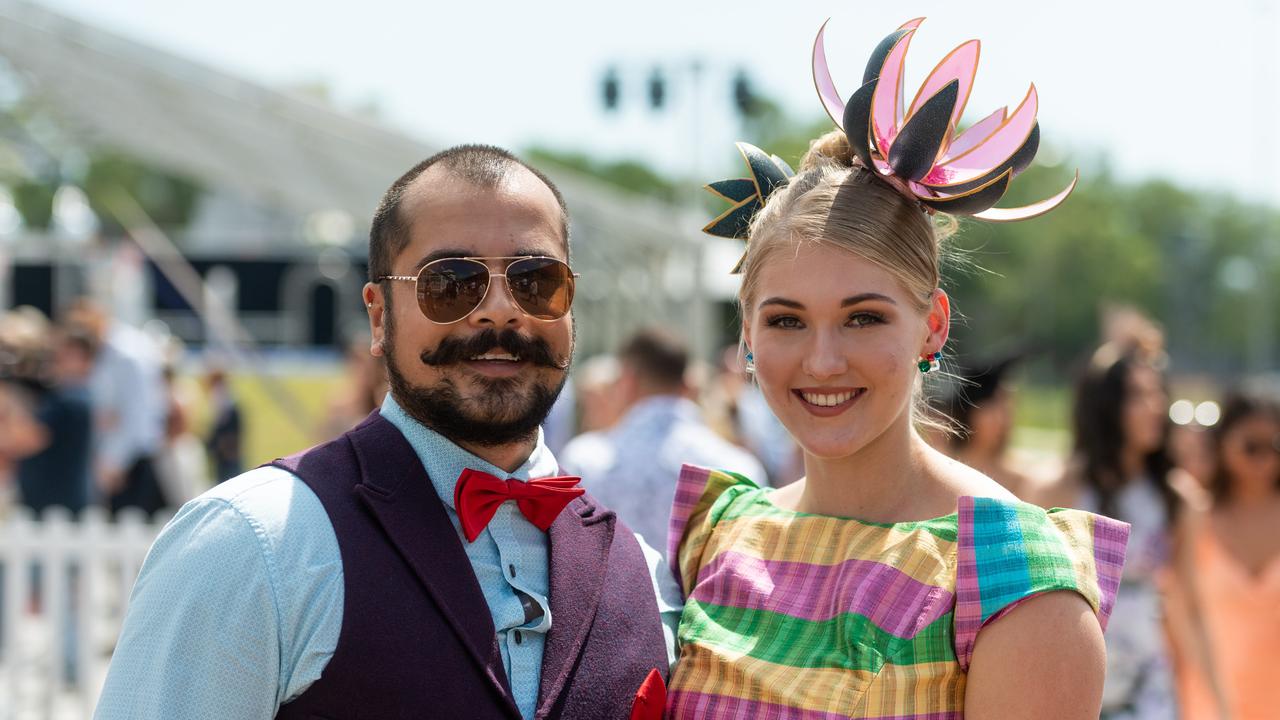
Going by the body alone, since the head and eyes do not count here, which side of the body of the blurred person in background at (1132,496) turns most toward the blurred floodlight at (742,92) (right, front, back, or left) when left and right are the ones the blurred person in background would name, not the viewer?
back

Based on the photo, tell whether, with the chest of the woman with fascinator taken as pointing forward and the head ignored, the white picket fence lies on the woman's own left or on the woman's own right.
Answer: on the woman's own right

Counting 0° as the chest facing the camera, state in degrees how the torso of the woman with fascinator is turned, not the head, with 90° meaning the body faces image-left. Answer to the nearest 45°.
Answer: approximately 45°

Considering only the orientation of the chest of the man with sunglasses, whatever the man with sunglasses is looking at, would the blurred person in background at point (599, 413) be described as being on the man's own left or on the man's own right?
on the man's own left

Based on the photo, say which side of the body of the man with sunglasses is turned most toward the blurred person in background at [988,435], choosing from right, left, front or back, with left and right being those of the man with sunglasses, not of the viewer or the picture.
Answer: left

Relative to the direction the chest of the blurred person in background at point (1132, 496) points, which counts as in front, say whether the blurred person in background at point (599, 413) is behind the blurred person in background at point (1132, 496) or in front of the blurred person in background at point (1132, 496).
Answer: behind

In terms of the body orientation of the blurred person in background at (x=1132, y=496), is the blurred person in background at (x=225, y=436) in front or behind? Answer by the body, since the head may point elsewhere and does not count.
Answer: behind

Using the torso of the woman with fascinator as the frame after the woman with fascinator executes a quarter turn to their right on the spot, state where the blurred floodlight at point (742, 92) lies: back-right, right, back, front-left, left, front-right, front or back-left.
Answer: front-right
